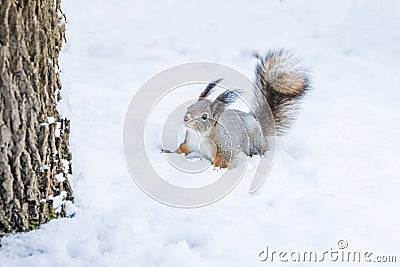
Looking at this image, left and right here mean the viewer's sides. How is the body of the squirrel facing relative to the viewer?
facing the viewer and to the left of the viewer

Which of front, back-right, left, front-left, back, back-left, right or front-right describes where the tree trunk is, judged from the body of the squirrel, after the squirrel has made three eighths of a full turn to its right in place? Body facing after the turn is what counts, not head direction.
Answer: back-left
